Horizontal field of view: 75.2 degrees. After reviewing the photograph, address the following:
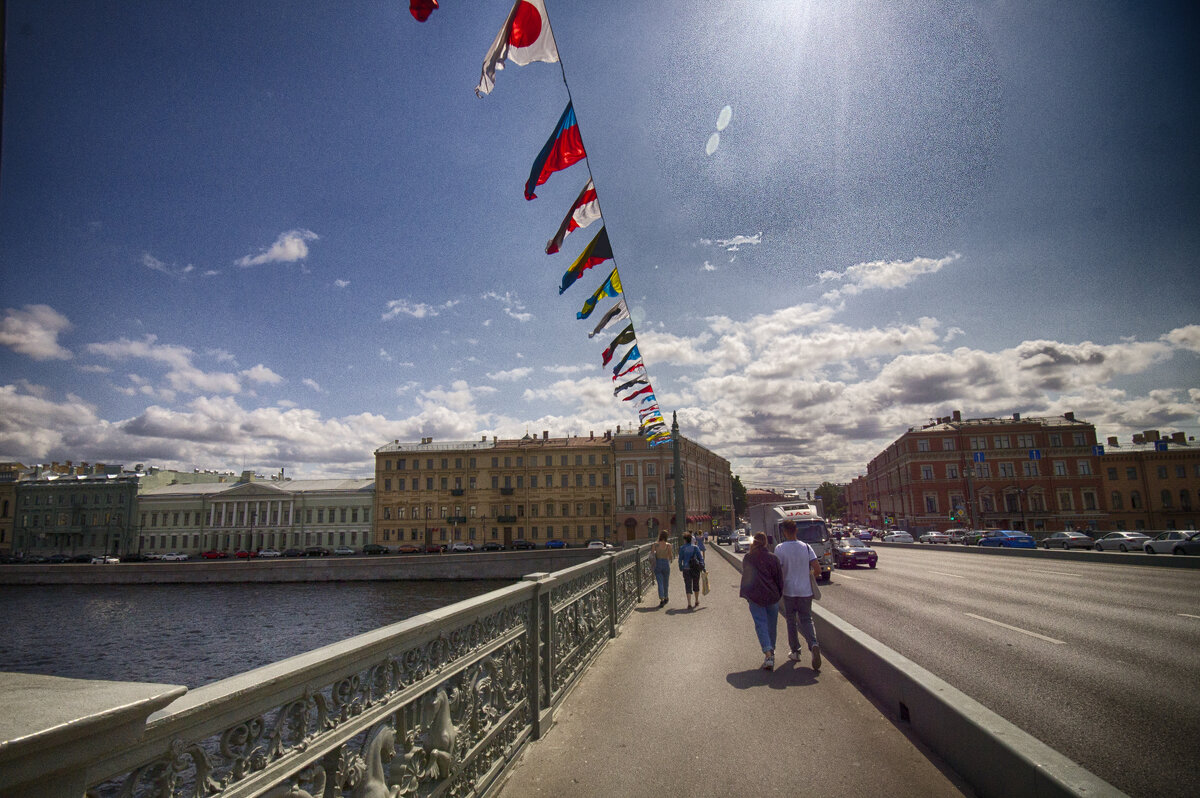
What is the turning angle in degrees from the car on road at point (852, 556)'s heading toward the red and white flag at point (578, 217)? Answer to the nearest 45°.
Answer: approximately 45° to its right

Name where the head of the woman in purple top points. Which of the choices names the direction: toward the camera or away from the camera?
away from the camera

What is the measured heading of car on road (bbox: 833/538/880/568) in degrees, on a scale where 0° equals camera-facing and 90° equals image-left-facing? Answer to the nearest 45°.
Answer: approximately 315°

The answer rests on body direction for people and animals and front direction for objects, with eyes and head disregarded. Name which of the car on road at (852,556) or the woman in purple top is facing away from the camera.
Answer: the woman in purple top

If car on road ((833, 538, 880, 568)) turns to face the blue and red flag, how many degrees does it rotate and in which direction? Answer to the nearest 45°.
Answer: approximately 45° to its right

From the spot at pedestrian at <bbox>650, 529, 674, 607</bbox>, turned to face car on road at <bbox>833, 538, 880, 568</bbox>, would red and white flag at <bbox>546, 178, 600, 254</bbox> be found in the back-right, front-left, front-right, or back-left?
back-right

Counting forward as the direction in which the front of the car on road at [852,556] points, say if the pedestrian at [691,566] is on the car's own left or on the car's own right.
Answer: on the car's own right

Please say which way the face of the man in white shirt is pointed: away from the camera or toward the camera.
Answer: away from the camera

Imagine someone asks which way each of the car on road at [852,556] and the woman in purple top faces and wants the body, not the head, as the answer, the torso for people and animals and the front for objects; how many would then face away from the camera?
1

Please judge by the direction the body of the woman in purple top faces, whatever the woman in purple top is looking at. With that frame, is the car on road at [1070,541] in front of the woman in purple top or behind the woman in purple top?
in front

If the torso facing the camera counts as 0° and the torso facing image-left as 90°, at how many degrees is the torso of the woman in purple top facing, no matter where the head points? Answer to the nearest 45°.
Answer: approximately 180°
